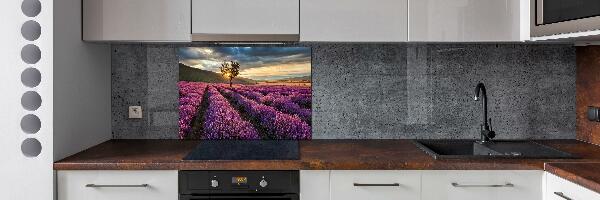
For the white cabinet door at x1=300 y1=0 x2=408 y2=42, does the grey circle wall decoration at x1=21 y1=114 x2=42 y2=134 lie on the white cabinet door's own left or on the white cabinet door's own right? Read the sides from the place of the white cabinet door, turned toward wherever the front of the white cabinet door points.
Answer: on the white cabinet door's own right

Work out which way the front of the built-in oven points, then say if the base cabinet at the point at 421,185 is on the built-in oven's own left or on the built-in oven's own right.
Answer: on the built-in oven's own left

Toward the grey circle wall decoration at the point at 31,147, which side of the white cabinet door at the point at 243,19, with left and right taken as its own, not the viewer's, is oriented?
right

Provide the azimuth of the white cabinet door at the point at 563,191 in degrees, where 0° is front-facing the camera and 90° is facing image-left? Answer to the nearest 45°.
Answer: approximately 45°

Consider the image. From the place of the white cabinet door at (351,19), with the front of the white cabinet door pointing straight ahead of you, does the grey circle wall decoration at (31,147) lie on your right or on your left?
on your right

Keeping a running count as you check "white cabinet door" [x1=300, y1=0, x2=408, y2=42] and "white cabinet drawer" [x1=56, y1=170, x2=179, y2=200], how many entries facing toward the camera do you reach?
2

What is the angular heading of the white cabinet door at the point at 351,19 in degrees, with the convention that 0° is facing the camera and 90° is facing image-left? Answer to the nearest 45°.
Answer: approximately 0°

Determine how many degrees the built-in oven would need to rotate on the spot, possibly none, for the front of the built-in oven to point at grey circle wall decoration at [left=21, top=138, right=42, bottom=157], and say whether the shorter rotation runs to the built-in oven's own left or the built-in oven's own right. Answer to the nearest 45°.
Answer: approximately 90° to the built-in oven's own right

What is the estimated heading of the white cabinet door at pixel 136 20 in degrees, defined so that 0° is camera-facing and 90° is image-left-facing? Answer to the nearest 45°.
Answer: approximately 0°

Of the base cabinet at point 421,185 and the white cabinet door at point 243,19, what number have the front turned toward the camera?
2
